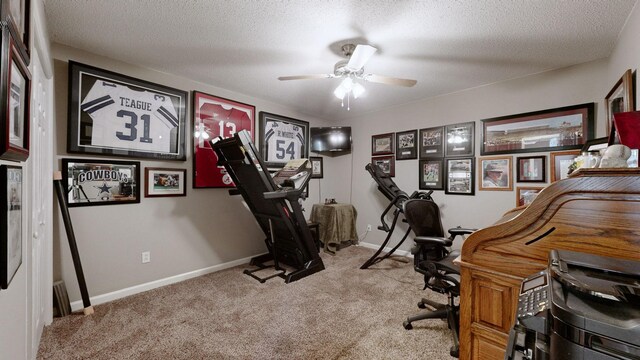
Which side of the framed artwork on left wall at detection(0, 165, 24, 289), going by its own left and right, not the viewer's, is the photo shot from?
right

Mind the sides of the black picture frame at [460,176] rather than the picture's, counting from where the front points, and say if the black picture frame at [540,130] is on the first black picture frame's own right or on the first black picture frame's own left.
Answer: on the first black picture frame's own left

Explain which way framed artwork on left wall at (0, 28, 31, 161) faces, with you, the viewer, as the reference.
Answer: facing to the right of the viewer

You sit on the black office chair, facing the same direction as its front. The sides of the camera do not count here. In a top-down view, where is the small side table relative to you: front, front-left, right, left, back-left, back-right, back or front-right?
back

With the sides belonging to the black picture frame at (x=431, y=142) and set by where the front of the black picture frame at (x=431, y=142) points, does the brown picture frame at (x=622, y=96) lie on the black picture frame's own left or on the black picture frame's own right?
on the black picture frame's own left
